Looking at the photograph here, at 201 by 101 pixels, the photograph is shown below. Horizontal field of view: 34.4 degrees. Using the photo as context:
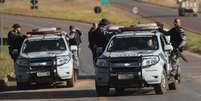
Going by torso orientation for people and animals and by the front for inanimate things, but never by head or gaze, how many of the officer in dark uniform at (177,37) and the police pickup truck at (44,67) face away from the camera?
0

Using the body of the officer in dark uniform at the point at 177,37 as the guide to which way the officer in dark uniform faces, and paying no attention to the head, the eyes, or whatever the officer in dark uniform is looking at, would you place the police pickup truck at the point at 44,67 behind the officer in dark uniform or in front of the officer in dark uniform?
in front

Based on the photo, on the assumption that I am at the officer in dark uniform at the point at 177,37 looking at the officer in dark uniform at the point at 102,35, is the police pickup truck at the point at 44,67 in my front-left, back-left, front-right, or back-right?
front-right

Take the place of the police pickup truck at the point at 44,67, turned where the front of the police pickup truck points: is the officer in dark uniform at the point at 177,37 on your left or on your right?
on your left

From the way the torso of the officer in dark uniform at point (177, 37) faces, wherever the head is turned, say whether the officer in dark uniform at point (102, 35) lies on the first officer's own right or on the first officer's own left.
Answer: on the first officer's own right

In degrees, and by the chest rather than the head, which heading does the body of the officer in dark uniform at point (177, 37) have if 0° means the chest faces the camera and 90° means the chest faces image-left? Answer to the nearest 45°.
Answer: approximately 45°

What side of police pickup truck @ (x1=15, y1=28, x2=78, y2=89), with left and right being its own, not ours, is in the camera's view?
front

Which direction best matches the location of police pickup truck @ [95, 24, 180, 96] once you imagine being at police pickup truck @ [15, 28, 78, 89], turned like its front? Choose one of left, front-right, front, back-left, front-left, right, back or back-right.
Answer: front-left

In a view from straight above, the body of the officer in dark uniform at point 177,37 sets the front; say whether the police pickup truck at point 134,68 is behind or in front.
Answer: in front
